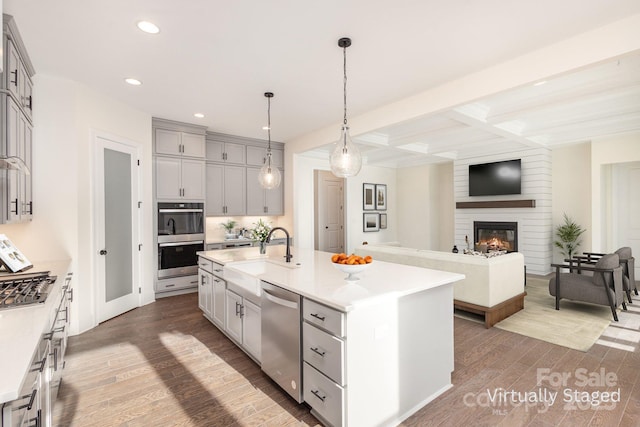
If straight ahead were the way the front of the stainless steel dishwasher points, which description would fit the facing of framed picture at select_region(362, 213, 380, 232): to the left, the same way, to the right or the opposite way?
to the left

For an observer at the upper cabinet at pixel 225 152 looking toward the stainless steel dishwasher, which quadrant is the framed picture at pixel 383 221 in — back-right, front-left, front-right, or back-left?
back-left

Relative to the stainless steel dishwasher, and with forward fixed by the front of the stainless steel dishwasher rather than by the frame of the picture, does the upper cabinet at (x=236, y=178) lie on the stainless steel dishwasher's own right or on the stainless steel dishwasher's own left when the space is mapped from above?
on the stainless steel dishwasher's own right

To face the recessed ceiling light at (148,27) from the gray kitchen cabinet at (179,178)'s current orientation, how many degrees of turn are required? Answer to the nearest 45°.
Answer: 0° — it already faces it

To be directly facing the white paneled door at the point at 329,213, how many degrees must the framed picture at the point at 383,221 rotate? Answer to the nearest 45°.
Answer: approximately 90° to its right

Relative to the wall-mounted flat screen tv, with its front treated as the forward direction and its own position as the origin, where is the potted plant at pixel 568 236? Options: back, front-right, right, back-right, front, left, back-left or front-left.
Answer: back-left

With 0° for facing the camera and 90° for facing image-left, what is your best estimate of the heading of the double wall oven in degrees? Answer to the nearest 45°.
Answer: approximately 0°

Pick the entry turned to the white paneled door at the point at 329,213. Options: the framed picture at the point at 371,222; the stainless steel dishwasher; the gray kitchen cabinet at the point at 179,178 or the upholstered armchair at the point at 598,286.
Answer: the upholstered armchair

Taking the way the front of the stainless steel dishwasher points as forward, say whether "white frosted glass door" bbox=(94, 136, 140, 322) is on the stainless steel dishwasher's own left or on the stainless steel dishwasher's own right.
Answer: on the stainless steel dishwasher's own right
